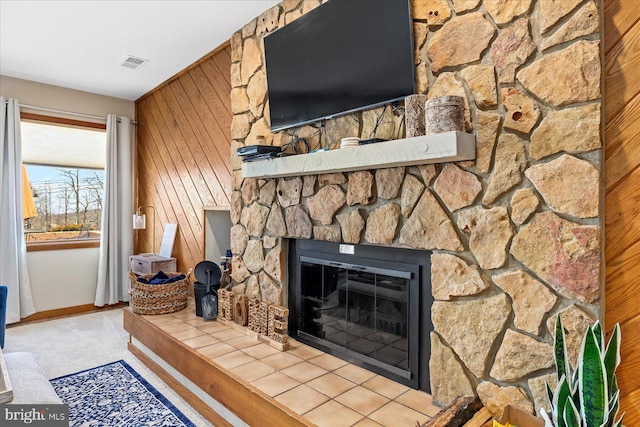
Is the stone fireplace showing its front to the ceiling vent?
no

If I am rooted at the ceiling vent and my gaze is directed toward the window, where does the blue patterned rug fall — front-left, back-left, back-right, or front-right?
back-left

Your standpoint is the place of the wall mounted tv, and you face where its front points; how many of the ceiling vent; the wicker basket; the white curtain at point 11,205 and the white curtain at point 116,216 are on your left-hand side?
0

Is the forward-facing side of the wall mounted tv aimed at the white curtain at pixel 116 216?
no

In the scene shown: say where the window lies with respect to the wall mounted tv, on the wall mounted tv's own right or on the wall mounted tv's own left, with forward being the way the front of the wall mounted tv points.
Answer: on the wall mounted tv's own right

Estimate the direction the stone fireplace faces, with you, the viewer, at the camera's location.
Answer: facing the viewer and to the left of the viewer

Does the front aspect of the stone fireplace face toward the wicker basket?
no
